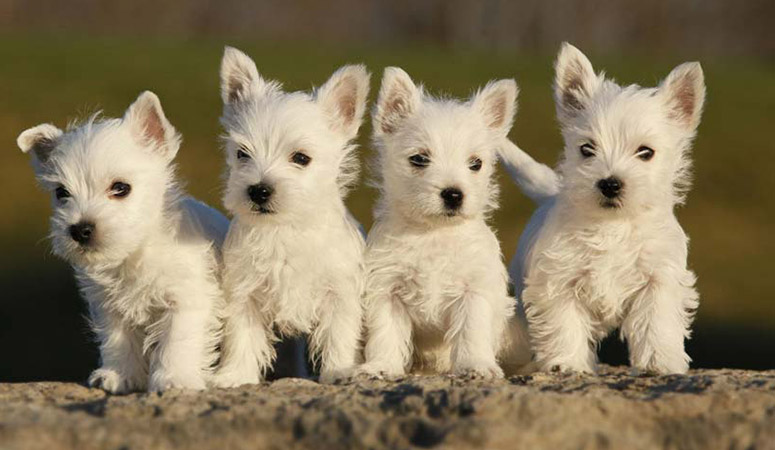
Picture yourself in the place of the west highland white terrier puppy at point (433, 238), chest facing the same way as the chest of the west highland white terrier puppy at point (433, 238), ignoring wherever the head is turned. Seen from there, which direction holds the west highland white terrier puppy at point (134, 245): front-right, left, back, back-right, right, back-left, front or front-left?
right

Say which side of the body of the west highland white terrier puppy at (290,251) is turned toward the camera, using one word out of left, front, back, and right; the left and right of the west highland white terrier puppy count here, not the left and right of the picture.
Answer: front

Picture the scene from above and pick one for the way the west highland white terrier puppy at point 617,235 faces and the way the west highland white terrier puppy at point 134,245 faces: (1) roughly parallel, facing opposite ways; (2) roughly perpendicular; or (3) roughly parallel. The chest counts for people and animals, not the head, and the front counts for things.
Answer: roughly parallel

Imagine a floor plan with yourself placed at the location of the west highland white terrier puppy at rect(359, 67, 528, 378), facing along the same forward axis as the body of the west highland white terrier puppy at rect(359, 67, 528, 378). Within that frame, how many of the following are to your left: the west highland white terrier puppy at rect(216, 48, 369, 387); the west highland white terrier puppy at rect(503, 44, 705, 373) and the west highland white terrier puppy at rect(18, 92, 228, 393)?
1

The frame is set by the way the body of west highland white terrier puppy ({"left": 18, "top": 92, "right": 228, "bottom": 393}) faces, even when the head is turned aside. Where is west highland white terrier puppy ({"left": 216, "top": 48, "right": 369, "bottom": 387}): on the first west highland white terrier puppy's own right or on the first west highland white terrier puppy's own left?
on the first west highland white terrier puppy's own left

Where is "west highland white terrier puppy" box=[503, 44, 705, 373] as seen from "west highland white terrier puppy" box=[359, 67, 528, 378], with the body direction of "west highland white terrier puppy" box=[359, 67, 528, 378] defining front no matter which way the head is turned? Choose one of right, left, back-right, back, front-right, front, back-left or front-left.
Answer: left

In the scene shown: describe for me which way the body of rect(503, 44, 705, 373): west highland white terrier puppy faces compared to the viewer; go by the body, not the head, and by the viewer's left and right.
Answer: facing the viewer
